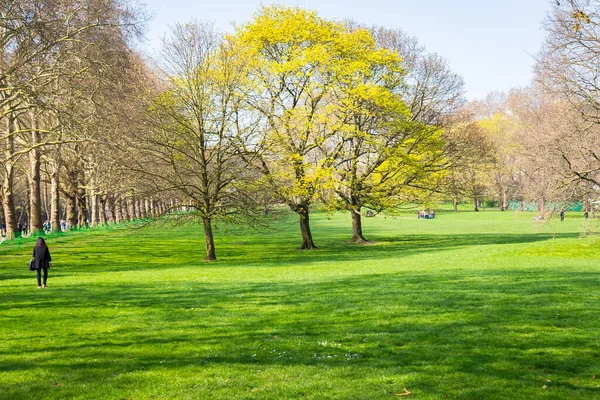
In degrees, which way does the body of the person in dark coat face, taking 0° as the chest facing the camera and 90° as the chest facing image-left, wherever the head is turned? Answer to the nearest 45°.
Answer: approximately 180°

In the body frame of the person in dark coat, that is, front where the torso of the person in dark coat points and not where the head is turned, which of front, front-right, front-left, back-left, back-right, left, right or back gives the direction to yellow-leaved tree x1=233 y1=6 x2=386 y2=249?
front-right
